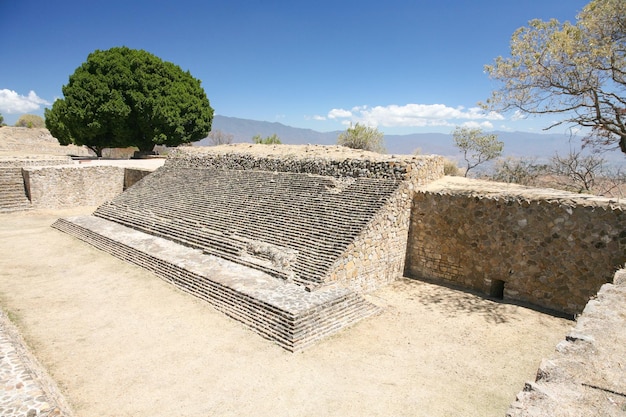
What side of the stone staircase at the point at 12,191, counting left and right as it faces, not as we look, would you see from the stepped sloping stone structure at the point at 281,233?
front

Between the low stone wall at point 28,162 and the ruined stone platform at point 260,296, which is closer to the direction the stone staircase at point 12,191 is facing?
the ruined stone platform

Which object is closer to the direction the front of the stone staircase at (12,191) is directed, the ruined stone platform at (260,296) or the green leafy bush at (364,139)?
the ruined stone platform

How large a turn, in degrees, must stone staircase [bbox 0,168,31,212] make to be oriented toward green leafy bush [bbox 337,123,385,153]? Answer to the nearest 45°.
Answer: approximately 90° to its left

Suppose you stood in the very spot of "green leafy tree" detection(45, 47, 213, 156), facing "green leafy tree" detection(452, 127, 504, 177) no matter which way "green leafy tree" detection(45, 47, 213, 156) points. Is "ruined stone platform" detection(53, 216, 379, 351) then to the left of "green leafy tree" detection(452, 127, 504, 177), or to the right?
right

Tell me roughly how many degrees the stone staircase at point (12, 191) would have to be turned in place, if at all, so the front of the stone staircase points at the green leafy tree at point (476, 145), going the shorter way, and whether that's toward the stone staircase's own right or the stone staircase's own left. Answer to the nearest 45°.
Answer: approximately 90° to the stone staircase's own left

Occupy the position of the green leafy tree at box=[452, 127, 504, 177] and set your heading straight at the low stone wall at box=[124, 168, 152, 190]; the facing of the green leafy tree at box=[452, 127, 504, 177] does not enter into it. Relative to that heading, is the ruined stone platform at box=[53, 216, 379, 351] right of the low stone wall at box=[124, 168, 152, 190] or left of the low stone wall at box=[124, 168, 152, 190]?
left

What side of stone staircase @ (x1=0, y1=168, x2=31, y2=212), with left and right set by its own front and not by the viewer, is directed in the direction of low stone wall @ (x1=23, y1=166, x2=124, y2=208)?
left
